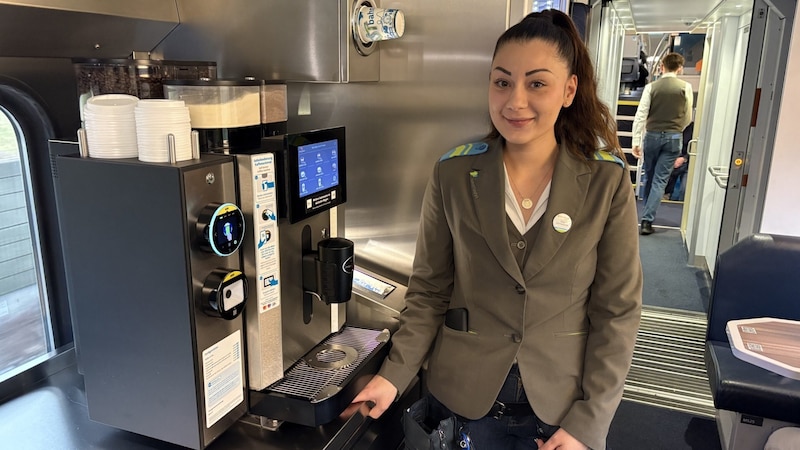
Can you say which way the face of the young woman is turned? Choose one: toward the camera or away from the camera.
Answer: toward the camera

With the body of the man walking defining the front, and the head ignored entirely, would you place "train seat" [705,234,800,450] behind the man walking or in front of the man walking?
behind

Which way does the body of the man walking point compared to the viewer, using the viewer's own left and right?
facing away from the viewer

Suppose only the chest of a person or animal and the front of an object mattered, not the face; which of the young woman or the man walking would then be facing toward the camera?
the young woman

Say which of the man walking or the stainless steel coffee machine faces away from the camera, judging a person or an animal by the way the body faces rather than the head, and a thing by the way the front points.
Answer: the man walking

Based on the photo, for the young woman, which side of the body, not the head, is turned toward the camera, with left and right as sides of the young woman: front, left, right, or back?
front

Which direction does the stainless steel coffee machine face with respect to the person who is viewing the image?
facing the viewer and to the right of the viewer

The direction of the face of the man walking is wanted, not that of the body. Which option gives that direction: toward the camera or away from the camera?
away from the camera
